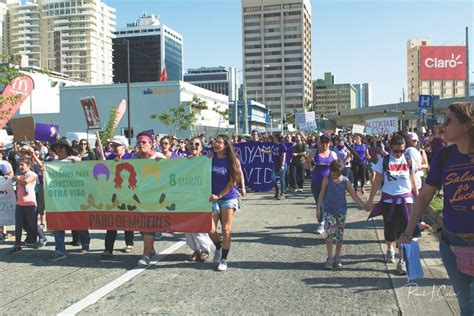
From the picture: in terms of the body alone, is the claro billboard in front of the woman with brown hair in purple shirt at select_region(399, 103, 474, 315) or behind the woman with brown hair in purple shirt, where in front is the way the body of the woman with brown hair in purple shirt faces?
behind

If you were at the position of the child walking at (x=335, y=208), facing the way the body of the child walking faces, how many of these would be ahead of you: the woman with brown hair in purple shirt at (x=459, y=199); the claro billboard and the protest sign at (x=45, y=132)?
1

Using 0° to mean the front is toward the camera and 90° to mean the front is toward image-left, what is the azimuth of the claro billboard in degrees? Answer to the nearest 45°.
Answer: approximately 0°

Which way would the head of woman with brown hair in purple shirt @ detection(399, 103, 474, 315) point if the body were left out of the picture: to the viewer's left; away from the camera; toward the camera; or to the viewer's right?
to the viewer's left

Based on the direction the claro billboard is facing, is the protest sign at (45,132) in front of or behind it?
in front

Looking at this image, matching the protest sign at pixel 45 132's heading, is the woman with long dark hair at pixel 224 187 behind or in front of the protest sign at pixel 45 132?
in front
